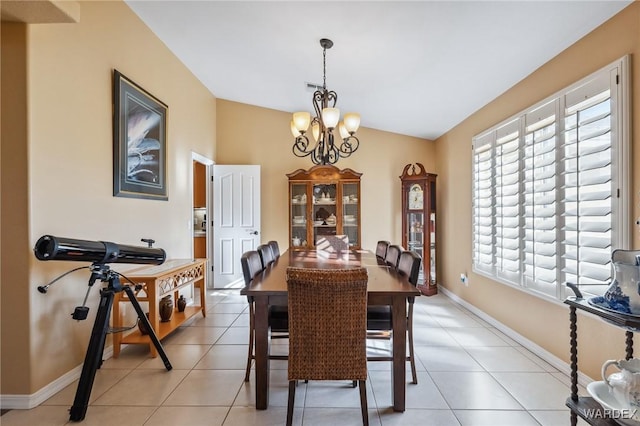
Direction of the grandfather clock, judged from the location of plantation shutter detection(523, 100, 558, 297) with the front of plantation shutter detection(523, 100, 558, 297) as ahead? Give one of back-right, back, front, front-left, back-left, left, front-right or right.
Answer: right

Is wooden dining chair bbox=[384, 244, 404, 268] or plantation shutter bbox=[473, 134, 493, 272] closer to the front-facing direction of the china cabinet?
the wooden dining chair

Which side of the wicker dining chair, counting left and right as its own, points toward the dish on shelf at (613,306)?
right

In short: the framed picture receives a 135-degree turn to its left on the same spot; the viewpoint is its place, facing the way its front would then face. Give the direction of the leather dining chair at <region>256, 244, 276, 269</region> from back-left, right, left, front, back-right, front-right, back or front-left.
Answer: back-right

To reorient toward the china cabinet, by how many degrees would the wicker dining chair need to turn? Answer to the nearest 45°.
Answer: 0° — it already faces it

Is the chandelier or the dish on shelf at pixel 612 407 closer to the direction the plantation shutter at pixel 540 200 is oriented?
the chandelier

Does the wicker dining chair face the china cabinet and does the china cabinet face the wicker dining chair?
yes

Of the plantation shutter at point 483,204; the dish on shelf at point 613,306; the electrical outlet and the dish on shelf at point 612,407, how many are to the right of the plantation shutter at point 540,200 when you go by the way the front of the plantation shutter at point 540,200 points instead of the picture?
2

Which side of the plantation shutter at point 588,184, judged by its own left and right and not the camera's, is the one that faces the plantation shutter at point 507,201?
right

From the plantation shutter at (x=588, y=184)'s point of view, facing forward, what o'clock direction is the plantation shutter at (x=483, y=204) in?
the plantation shutter at (x=483, y=204) is roughly at 3 o'clock from the plantation shutter at (x=588, y=184).

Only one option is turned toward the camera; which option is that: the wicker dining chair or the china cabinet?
the china cabinet

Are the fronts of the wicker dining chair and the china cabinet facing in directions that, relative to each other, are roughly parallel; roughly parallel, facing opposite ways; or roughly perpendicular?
roughly parallel, facing opposite ways

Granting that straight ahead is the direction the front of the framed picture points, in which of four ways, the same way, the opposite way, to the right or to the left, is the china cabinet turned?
to the right

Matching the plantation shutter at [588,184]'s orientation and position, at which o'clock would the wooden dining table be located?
The wooden dining table is roughly at 12 o'clock from the plantation shutter.

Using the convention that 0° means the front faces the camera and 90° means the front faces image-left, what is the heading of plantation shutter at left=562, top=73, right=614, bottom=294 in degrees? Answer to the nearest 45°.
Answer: approximately 45°

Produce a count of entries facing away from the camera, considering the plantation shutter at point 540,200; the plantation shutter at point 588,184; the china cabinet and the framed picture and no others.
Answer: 0

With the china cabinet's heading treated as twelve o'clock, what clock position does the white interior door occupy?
The white interior door is roughly at 3 o'clock from the china cabinet.

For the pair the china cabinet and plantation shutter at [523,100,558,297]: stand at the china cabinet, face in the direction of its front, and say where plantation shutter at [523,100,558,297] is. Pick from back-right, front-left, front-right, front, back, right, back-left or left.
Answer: front-left

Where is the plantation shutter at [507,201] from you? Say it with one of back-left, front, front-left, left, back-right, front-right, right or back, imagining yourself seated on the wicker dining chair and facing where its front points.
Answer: front-right

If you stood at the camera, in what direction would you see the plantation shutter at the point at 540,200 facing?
facing the viewer and to the left of the viewer

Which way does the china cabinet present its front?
toward the camera

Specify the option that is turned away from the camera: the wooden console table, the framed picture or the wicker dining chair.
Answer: the wicker dining chair

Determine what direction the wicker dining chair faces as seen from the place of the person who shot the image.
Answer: facing away from the viewer

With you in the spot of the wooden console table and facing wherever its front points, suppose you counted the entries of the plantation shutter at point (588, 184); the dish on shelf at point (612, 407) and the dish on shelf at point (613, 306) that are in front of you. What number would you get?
3
